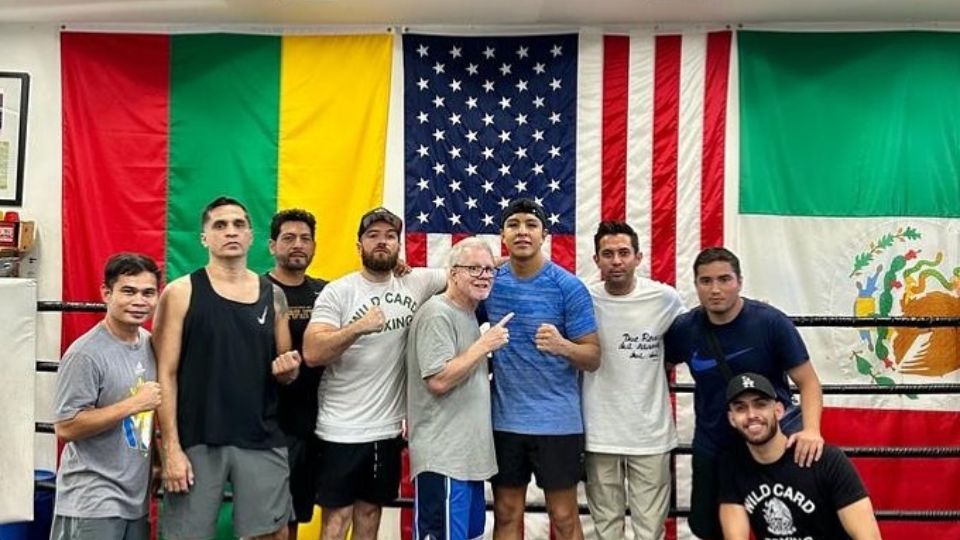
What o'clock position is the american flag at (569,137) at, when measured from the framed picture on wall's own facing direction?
The american flag is roughly at 10 o'clock from the framed picture on wall.

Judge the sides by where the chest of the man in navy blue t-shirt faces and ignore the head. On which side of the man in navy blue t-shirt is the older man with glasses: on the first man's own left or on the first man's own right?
on the first man's own right

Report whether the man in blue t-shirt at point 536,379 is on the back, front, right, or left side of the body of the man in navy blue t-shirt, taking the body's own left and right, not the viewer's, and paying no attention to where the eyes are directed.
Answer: right

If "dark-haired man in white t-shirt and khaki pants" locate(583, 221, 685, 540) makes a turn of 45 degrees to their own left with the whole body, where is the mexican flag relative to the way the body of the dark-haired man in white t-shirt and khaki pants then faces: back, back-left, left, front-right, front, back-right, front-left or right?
left

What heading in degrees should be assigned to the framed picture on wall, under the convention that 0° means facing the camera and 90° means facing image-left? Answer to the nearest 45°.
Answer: approximately 0°

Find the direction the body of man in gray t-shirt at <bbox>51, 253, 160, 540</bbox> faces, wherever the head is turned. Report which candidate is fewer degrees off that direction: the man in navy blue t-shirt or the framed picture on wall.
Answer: the man in navy blue t-shirt
